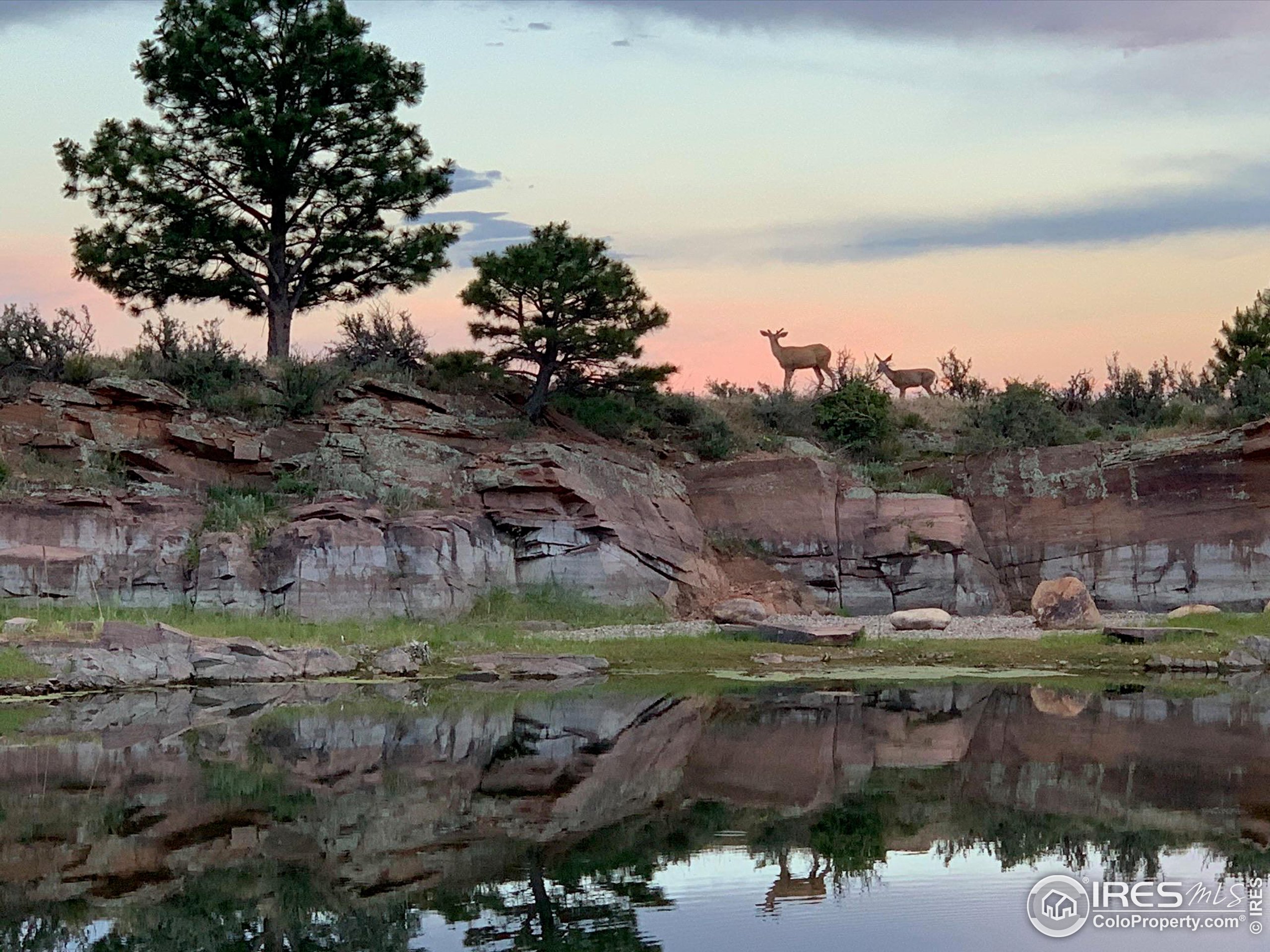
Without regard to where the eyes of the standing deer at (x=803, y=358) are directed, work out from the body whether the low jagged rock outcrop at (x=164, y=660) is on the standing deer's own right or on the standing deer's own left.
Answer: on the standing deer's own left

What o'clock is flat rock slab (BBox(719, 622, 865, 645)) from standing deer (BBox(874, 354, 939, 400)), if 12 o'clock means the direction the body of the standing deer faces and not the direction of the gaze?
The flat rock slab is roughly at 9 o'clock from the standing deer.

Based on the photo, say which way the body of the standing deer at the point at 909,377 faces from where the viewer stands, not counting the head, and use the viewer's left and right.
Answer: facing to the left of the viewer

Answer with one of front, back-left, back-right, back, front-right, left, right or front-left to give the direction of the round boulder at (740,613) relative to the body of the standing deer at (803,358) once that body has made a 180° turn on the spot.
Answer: right

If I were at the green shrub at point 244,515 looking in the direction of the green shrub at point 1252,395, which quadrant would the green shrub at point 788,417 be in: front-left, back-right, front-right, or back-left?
front-left

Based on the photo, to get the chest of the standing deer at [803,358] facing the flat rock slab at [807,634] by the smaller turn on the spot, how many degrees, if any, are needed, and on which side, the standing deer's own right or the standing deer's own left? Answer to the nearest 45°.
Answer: approximately 90° to the standing deer's own left

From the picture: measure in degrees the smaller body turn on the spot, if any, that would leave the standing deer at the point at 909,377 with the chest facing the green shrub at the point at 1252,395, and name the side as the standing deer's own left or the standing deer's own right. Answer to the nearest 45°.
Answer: approximately 135° to the standing deer's own left

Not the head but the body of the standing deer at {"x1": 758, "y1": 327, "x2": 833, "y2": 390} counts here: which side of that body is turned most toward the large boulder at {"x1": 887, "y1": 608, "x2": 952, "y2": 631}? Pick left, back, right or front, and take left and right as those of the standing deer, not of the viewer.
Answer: left

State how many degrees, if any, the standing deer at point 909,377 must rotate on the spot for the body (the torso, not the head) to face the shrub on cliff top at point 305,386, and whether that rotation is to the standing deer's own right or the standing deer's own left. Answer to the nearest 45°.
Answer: approximately 45° to the standing deer's own left

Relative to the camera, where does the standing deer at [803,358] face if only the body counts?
to the viewer's left

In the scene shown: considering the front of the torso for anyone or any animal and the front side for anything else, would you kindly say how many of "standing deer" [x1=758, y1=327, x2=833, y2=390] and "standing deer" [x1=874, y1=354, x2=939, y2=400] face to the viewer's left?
2

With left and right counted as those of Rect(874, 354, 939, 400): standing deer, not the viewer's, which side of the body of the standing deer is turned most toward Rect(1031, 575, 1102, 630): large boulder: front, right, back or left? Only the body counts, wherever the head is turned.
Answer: left

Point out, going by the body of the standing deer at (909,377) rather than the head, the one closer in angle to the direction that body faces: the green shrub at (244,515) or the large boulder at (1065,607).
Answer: the green shrub

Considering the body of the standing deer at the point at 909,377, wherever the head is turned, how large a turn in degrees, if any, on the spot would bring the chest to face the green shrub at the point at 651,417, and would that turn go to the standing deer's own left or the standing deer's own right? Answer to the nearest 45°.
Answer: approximately 45° to the standing deer's own left
